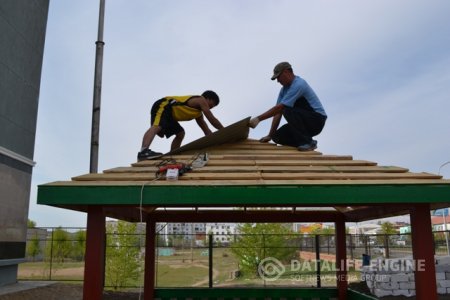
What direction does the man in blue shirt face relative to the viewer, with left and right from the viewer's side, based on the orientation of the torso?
facing to the left of the viewer

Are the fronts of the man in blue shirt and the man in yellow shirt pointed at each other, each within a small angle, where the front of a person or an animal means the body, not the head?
yes

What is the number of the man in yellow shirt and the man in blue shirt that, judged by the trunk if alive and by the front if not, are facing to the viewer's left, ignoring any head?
1

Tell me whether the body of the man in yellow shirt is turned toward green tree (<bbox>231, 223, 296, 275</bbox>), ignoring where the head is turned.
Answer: no

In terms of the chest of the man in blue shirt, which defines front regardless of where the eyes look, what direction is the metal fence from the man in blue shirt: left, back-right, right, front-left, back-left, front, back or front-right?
right

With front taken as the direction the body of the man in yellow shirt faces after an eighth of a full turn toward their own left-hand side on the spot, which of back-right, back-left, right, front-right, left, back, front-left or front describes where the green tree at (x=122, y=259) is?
front-left

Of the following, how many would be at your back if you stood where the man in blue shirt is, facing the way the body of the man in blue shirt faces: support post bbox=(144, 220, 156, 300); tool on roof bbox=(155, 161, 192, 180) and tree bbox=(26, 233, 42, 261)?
0

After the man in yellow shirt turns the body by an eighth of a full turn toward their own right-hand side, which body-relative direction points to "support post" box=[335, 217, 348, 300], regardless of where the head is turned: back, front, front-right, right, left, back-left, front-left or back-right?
left

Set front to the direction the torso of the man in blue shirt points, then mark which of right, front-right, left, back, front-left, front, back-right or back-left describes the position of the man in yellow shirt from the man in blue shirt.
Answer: front

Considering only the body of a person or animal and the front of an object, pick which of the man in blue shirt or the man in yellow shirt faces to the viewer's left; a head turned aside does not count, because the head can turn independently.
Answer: the man in blue shirt

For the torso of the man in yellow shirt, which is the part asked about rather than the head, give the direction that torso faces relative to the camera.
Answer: to the viewer's right

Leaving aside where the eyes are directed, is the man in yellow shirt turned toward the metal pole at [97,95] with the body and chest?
no

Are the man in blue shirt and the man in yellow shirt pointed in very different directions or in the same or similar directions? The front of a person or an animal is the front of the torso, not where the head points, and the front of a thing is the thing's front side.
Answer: very different directions

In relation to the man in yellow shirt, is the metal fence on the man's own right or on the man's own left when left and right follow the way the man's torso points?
on the man's own left

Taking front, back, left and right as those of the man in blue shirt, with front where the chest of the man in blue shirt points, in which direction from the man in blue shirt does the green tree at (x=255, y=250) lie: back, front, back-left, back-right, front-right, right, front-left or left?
right

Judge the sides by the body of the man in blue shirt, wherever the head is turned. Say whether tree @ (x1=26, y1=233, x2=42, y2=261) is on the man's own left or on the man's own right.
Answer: on the man's own right
